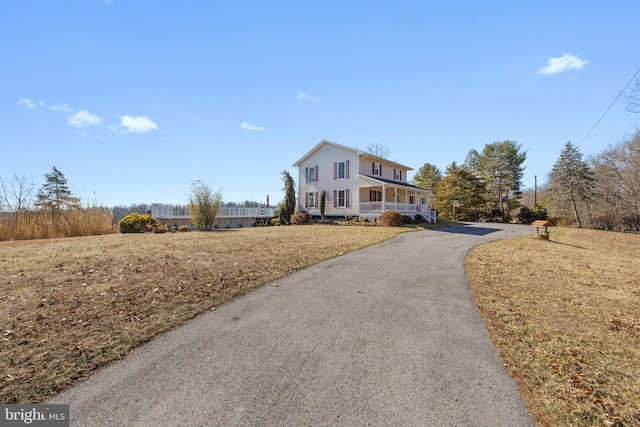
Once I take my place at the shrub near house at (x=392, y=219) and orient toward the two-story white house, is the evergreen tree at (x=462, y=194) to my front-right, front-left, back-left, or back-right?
front-right

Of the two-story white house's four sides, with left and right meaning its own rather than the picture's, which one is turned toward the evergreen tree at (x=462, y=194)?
left

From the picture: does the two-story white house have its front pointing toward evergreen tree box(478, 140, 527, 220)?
no

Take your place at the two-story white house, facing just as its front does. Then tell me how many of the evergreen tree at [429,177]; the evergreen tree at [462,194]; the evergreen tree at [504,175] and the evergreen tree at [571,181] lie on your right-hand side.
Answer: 0

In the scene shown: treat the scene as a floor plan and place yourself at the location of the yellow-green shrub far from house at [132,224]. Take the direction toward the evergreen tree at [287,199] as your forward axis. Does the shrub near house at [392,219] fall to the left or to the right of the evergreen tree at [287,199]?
right

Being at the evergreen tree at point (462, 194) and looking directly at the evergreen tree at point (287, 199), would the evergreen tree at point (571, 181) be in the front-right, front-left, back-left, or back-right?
back-left

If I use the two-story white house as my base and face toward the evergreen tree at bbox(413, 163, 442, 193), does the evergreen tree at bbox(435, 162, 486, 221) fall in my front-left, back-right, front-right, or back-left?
front-right

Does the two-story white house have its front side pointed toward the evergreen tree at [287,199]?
no

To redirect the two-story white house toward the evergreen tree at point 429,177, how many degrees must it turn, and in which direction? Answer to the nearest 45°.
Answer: approximately 90° to its left

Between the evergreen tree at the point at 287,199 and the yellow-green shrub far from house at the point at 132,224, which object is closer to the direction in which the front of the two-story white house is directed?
the yellow-green shrub far from house

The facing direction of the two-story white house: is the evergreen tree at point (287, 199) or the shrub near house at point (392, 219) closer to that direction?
the shrub near house

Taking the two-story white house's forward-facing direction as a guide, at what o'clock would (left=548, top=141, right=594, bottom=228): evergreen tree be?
The evergreen tree is roughly at 10 o'clock from the two-story white house.

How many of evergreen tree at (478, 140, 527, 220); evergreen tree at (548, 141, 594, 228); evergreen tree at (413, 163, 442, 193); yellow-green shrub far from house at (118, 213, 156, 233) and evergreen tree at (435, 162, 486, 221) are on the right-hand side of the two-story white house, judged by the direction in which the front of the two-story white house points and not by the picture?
1

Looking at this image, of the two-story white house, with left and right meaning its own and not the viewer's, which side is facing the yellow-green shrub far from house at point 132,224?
right

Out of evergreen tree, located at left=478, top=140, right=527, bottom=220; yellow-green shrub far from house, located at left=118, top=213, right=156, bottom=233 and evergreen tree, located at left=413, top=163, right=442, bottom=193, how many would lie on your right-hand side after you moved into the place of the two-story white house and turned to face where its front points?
1

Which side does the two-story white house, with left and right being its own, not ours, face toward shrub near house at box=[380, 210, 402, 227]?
front

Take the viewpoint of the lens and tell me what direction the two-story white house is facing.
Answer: facing the viewer and to the right of the viewer

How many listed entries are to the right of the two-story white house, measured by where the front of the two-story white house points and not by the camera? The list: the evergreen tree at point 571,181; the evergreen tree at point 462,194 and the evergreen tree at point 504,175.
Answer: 0

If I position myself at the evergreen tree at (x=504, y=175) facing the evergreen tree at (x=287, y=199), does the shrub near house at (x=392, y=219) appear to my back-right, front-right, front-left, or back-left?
front-left
